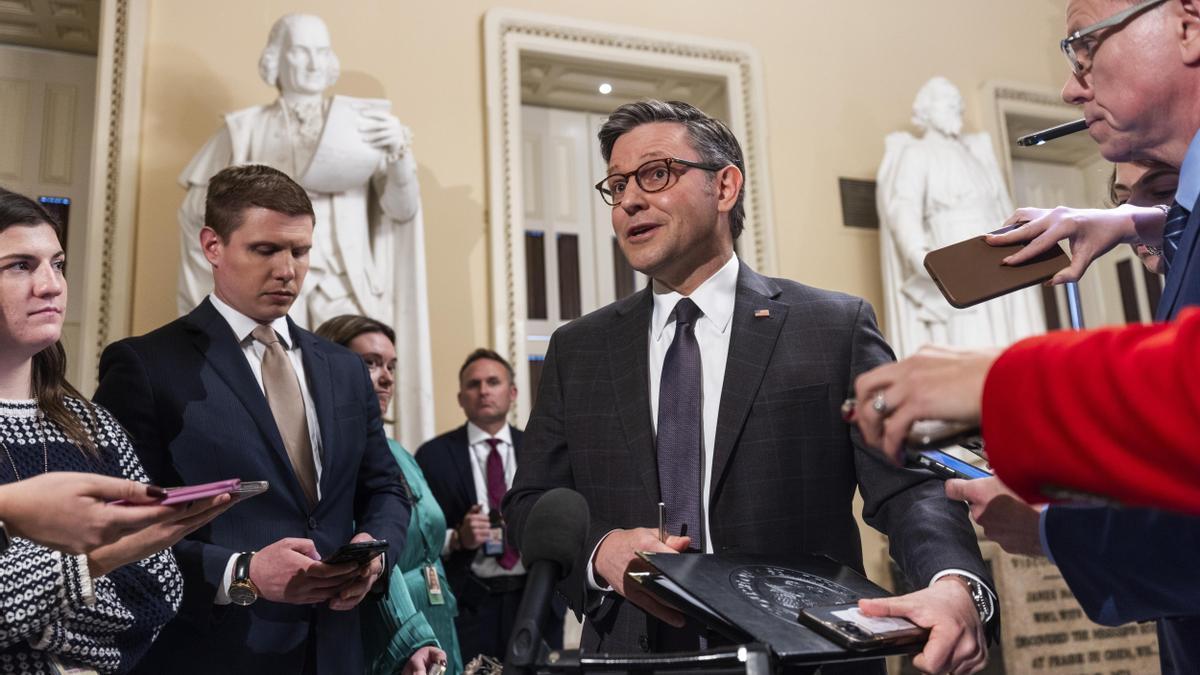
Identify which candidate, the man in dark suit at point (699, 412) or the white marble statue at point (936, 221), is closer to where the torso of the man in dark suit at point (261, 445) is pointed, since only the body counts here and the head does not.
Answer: the man in dark suit

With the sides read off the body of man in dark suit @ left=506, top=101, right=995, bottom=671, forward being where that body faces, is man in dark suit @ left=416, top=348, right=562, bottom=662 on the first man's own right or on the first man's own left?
on the first man's own right

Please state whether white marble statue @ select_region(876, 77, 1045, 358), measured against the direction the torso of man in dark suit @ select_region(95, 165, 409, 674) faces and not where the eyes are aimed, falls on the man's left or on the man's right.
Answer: on the man's left

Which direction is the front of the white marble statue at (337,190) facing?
toward the camera

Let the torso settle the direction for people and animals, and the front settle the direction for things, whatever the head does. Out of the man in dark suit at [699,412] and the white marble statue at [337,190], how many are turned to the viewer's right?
0

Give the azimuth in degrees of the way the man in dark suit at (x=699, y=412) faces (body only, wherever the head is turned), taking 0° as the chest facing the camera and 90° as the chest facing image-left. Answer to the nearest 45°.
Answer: approximately 45°

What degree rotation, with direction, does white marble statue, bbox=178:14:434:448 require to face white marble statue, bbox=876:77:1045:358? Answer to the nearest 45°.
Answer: approximately 90° to its left

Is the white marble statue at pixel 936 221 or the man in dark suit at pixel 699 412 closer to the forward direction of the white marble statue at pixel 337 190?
the man in dark suit

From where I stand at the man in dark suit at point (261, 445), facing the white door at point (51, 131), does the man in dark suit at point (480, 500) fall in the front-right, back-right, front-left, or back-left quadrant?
front-right

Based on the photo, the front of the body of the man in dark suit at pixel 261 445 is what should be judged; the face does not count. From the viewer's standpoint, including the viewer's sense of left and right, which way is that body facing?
facing the viewer and to the right of the viewer

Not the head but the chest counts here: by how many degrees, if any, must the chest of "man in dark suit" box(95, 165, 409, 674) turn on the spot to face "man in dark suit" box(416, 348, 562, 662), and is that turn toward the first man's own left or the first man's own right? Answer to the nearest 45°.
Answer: approximately 90° to the first man's own left
